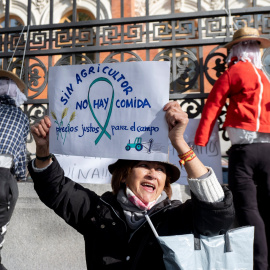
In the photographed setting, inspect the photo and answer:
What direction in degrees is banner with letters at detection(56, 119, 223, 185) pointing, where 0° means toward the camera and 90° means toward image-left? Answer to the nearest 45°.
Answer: approximately 0°

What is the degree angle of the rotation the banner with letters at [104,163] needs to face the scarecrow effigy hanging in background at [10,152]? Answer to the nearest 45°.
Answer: approximately 45° to its right
